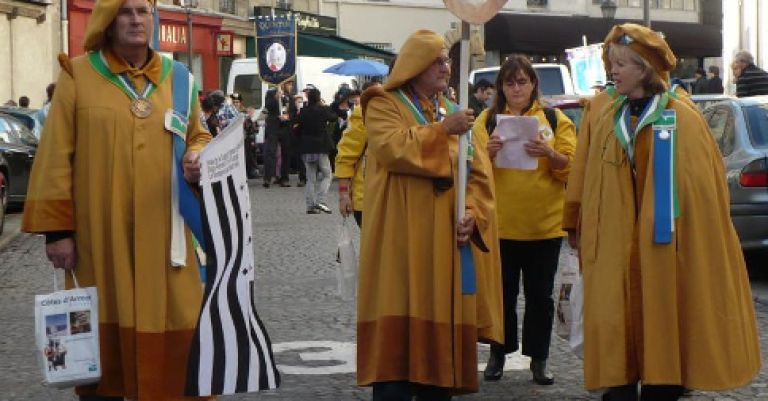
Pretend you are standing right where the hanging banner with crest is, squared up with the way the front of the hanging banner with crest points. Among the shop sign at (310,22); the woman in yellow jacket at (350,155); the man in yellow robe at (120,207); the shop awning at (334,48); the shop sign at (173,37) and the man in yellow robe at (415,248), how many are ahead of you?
3

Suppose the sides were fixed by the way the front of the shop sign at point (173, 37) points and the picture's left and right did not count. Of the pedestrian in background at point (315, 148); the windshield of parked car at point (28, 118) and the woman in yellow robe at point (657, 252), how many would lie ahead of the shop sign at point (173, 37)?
3

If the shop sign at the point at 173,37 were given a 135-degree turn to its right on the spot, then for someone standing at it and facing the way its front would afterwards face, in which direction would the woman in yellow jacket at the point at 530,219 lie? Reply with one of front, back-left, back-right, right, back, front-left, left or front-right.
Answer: back-left

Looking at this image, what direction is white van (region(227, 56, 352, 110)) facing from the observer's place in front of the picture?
facing the viewer and to the left of the viewer

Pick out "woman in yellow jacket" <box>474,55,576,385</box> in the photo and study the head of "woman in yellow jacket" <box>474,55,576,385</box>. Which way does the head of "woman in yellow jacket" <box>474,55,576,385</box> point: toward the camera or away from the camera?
toward the camera

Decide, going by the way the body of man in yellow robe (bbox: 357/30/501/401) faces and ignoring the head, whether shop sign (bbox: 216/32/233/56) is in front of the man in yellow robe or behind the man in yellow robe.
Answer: behind

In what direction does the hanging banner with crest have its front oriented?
toward the camera

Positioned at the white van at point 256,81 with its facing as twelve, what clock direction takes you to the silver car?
The silver car is roughly at 10 o'clock from the white van.

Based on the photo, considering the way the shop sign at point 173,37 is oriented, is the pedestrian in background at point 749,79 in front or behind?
in front

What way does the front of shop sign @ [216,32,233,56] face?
toward the camera

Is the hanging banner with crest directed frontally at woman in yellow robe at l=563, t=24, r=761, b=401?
yes

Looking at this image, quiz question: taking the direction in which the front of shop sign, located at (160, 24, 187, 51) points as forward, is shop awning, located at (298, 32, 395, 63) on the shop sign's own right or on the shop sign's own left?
on the shop sign's own left
